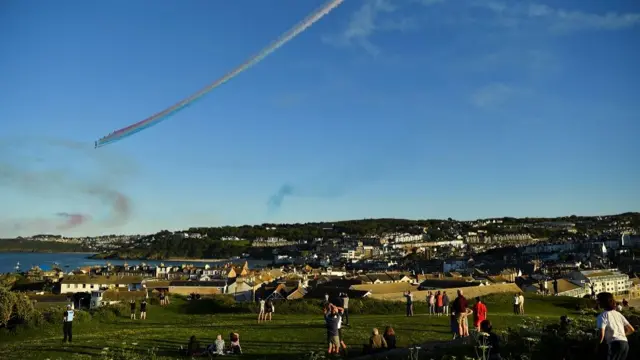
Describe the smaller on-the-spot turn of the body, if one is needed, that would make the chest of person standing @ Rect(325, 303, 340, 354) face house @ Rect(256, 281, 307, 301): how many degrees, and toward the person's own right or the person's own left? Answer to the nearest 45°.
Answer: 0° — they already face it

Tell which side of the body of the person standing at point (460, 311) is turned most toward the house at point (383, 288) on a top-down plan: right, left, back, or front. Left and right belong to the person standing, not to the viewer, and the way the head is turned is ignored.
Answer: front

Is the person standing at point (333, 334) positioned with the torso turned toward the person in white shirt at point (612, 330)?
no

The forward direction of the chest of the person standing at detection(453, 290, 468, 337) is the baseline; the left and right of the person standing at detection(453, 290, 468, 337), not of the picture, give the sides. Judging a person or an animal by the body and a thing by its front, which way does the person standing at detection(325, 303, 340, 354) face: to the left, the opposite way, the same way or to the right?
the same way

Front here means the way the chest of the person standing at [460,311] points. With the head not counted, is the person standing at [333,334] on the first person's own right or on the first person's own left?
on the first person's own left

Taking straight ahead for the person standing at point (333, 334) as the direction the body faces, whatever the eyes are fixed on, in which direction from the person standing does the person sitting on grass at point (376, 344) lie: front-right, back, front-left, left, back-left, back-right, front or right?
right

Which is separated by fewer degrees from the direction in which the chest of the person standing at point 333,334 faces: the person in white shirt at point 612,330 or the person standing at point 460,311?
the person standing

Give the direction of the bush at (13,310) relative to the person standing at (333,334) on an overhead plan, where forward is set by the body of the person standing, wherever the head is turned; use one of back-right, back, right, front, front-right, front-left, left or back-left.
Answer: front-left

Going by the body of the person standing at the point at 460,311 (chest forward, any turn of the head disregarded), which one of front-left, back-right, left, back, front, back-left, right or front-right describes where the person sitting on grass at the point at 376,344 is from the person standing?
back-left

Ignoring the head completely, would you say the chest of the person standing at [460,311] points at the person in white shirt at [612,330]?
no

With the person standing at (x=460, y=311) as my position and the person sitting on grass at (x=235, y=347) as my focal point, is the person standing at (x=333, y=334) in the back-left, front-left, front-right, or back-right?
front-left

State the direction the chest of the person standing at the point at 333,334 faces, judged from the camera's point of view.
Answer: away from the camera

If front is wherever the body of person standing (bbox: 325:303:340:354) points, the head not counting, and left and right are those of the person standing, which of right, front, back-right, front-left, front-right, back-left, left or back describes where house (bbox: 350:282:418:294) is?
front

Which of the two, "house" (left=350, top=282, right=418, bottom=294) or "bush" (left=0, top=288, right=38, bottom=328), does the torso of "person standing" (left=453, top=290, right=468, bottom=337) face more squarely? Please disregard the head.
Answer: the house

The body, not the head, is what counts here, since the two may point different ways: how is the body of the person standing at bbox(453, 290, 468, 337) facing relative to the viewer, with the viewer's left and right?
facing away from the viewer

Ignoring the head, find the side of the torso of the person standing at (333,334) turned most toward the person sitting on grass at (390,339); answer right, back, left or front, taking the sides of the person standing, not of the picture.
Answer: right
